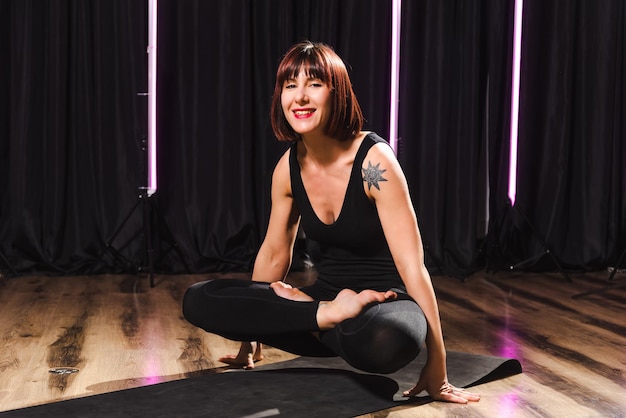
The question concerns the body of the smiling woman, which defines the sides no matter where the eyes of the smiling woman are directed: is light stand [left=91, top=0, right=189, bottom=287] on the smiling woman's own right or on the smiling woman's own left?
on the smiling woman's own right

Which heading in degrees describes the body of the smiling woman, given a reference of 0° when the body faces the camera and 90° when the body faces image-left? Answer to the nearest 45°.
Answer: approximately 45°

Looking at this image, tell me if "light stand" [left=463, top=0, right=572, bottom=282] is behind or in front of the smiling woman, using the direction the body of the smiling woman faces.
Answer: behind

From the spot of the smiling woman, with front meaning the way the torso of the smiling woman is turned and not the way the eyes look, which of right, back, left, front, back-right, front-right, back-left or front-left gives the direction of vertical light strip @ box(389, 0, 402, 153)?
back-right
